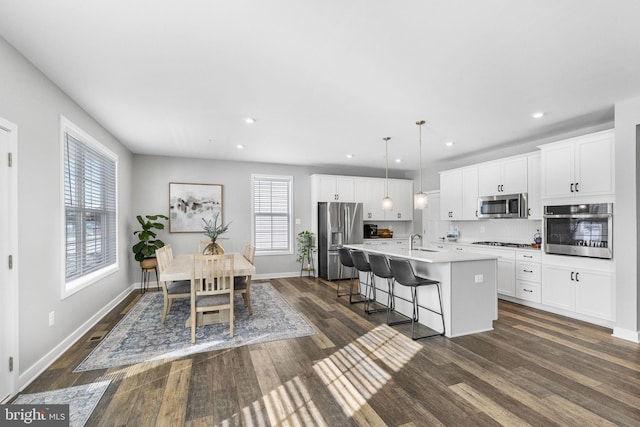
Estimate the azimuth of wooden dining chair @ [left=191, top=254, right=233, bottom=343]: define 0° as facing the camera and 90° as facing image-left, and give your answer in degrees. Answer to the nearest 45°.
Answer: approximately 180°

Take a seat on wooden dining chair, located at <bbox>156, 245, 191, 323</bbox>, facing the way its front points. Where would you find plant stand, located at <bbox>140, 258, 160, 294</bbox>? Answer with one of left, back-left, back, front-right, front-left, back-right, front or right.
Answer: left

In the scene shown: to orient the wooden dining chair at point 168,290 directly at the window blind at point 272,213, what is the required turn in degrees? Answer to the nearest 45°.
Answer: approximately 45° to its left

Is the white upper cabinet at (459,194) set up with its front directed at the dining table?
yes

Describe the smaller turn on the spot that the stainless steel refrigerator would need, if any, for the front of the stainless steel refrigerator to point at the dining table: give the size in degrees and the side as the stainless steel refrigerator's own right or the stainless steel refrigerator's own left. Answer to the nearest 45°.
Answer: approximately 90° to the stainless steel refrigerator's own right

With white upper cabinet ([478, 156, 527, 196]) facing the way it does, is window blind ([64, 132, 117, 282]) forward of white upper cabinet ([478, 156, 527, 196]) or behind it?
forward

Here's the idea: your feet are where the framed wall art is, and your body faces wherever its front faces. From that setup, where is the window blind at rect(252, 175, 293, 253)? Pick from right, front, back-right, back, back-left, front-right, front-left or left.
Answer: left

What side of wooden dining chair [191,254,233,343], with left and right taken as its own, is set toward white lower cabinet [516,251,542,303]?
right

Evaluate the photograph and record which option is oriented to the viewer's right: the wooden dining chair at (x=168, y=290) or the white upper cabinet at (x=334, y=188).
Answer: the wooden dining chair

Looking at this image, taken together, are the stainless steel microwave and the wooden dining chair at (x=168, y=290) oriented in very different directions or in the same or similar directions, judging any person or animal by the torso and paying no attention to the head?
very different directions

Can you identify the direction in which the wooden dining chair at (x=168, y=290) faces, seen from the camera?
facing to the right of the viewer

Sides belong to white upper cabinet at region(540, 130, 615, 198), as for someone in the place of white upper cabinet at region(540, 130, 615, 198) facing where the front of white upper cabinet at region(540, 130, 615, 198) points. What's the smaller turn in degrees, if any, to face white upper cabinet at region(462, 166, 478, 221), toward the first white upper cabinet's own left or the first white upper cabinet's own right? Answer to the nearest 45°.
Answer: approximately 90° to the first white upper cabinet's own right
